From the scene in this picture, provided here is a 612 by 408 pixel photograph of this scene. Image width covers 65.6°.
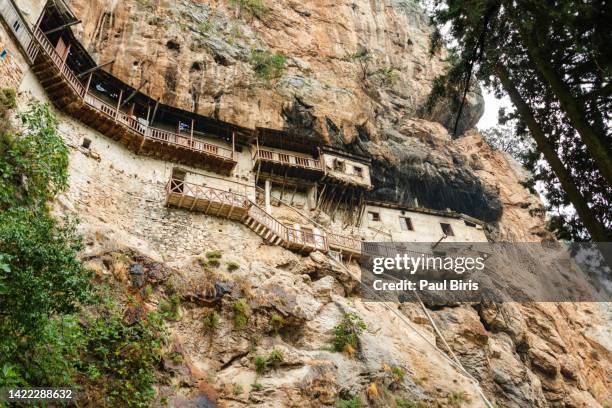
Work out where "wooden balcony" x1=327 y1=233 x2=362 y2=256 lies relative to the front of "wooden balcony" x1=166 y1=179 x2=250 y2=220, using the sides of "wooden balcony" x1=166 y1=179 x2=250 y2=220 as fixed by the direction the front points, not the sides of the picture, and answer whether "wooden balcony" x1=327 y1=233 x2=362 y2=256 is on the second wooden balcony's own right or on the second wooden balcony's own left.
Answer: on the second wooden balcony's own left

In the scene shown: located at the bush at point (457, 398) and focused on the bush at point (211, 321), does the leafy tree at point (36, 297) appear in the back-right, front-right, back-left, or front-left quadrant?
front-left

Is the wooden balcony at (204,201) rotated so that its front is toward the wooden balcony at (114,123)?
no

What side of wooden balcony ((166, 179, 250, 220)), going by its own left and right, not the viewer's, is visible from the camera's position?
front

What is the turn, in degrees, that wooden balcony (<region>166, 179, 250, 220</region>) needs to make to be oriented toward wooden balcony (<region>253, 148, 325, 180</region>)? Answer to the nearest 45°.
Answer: approximately 135° to its left

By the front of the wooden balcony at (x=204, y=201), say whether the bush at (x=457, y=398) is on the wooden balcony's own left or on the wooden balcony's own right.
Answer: on the wooden balcony's own left

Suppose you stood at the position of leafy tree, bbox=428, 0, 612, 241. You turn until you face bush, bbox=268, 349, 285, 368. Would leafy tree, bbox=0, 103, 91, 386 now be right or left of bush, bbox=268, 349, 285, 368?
left

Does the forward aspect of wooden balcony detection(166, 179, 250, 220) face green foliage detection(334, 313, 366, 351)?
no

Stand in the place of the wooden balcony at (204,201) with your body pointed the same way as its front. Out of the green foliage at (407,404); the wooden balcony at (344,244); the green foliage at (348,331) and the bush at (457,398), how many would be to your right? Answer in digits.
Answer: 0
